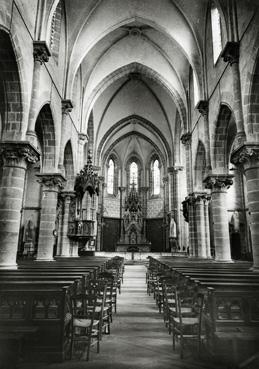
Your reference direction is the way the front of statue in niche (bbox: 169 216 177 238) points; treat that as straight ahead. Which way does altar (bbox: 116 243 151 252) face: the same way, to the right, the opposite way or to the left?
the same way

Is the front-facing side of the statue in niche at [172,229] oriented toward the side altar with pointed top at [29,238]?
no

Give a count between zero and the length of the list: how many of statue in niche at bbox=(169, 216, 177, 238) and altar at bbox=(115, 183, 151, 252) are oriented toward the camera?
2

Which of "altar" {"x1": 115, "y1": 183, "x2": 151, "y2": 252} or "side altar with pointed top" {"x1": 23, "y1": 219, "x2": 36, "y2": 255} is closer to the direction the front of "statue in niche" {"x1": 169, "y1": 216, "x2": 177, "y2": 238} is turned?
the side altar with pointed top

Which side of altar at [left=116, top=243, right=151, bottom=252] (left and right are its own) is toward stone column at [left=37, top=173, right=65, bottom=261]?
front

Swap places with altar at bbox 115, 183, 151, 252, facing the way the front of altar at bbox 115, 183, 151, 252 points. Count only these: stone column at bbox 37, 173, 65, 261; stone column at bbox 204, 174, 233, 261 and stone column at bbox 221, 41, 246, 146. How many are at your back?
0

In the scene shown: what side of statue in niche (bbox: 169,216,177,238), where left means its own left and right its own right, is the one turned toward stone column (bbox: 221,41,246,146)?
front

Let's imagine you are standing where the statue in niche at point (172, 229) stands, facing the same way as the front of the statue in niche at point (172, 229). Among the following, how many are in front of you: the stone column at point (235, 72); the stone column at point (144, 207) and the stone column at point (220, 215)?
2

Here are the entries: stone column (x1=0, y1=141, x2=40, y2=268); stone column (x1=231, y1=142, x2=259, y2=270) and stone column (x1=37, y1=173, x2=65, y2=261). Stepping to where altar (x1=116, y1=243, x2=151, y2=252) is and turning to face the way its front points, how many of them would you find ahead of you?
3

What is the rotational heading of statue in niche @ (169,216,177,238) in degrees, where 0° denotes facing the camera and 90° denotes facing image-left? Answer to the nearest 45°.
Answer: approximately 0°

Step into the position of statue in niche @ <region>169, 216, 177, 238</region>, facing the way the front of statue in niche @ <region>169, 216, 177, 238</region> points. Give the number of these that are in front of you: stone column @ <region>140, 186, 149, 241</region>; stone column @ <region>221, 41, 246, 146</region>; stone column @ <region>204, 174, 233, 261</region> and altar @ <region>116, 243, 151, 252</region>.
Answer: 2

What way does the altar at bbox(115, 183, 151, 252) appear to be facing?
toward the camera

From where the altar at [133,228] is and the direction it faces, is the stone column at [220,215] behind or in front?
in front

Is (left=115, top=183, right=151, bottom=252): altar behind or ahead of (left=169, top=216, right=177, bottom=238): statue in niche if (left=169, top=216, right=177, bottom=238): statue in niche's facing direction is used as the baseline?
behind

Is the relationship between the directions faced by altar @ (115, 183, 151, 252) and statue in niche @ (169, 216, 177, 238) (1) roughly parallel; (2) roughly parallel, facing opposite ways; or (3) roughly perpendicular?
roughly parallel

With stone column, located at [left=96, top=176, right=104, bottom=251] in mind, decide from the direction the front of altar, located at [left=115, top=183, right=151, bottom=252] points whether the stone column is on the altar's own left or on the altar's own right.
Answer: on the altar's own right

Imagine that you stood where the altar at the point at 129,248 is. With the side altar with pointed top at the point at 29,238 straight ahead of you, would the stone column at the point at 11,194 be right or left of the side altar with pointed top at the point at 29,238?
left

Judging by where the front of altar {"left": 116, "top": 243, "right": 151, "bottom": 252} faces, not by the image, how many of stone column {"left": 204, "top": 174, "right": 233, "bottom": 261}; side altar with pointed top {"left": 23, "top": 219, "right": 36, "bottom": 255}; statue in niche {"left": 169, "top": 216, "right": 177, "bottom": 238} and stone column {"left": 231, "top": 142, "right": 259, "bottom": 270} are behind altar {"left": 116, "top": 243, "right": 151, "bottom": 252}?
0
